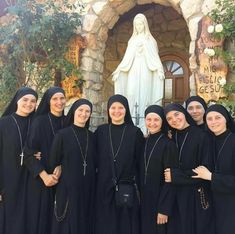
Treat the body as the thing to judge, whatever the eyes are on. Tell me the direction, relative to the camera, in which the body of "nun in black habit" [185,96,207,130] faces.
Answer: toward the camera

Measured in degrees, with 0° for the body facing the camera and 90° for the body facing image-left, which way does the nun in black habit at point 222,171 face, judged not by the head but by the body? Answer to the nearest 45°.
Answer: approximately 45°

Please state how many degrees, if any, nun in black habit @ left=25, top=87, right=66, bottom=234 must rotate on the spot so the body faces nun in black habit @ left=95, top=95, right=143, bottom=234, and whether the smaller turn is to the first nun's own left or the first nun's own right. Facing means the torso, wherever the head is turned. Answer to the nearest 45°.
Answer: approximately 45° to the first nun's own left

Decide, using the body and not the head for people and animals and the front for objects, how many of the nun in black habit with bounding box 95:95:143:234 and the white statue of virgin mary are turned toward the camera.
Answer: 2

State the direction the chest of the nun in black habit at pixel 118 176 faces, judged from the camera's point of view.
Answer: toward the camera

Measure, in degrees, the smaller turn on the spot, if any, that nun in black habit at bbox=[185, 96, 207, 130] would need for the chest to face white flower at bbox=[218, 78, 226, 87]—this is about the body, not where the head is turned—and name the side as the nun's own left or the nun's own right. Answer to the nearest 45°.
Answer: approximately 180°

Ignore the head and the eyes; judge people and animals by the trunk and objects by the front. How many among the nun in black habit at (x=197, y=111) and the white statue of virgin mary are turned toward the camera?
2

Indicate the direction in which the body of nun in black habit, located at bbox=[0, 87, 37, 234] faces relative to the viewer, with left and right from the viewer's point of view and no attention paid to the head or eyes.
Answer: facing the viewer and to the right of the viewer

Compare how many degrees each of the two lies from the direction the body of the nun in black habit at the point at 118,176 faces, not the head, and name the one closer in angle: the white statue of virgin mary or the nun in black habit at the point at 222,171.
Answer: the nun in black habit
